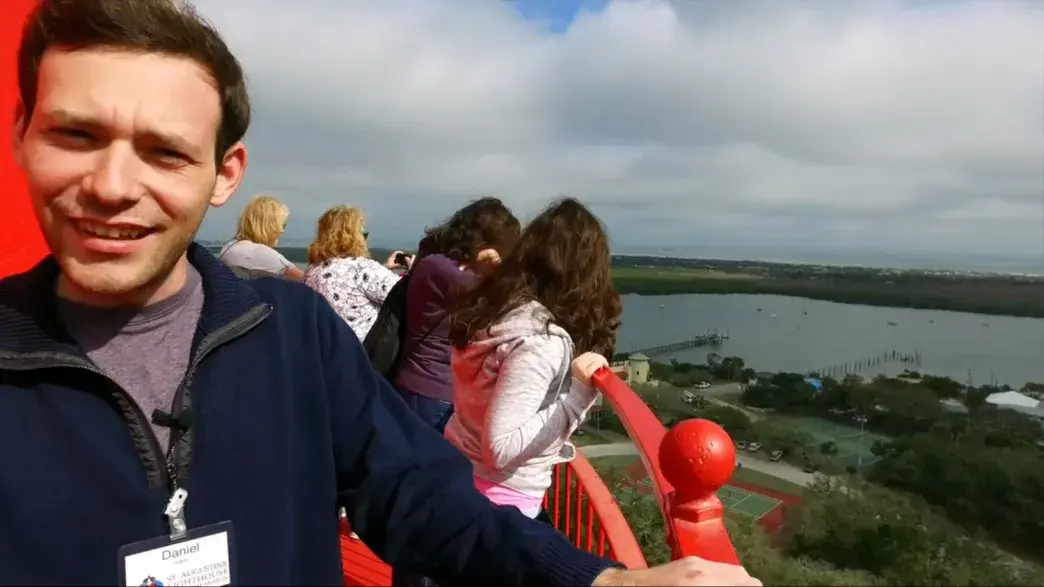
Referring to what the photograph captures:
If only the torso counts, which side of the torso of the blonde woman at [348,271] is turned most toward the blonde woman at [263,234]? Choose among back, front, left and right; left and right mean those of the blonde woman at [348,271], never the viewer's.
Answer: left

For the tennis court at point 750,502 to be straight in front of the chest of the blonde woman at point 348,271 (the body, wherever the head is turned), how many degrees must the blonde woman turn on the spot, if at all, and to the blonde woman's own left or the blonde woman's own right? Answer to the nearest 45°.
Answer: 0° — they already face it

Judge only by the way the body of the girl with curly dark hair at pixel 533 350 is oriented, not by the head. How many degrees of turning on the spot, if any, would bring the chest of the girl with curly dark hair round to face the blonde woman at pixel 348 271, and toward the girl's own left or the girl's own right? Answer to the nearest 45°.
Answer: approximately 90° to the girl's own left

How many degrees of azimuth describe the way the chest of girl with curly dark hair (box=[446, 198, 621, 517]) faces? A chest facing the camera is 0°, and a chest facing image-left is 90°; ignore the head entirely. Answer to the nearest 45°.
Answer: approximately 225°

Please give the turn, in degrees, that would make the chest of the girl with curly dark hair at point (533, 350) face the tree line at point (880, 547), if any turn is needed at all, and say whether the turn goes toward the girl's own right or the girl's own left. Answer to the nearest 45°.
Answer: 0° — they already face it

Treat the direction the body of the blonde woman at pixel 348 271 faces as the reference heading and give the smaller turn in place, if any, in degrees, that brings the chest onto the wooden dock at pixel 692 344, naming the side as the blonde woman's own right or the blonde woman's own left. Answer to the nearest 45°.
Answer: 0° — they already face it

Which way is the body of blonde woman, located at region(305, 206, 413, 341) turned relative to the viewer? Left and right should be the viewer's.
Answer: facing away from the viewer and to the right of the viewer
